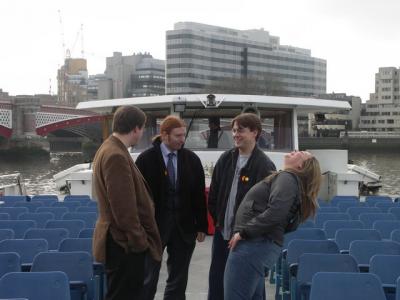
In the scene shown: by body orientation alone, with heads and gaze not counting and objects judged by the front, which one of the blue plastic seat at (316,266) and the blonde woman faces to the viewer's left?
the blonde woman

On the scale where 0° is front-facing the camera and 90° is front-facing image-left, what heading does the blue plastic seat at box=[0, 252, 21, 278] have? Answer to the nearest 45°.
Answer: approximately 180°

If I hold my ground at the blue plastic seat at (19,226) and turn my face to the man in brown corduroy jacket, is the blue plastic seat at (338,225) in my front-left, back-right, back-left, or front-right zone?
front-left

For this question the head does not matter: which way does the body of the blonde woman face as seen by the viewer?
to the viewer's left

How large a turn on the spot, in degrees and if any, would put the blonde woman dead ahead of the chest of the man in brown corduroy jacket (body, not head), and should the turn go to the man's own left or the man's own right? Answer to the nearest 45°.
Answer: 0° — they already face them

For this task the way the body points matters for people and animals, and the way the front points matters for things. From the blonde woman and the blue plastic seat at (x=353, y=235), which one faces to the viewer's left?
the blonde woman

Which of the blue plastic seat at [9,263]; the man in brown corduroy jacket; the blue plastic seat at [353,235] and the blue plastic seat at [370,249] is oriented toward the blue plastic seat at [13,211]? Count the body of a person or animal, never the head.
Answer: the blue plastic seat at [9,263]

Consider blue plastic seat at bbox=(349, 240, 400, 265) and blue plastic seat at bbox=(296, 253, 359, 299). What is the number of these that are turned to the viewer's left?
0

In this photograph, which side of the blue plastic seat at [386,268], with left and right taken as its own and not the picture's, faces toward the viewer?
back

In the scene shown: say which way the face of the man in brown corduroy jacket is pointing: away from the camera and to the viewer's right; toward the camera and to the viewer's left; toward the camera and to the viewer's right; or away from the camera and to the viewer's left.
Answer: away from the camera and to the viewer's right

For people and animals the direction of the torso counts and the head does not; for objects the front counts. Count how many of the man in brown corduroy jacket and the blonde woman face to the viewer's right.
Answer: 1

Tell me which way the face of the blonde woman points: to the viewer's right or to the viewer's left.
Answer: to the viewer's left

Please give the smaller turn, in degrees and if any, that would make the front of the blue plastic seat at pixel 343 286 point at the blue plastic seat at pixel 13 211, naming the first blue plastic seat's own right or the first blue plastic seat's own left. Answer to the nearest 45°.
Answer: approximately 45° to the first blue plastic seat's own left
